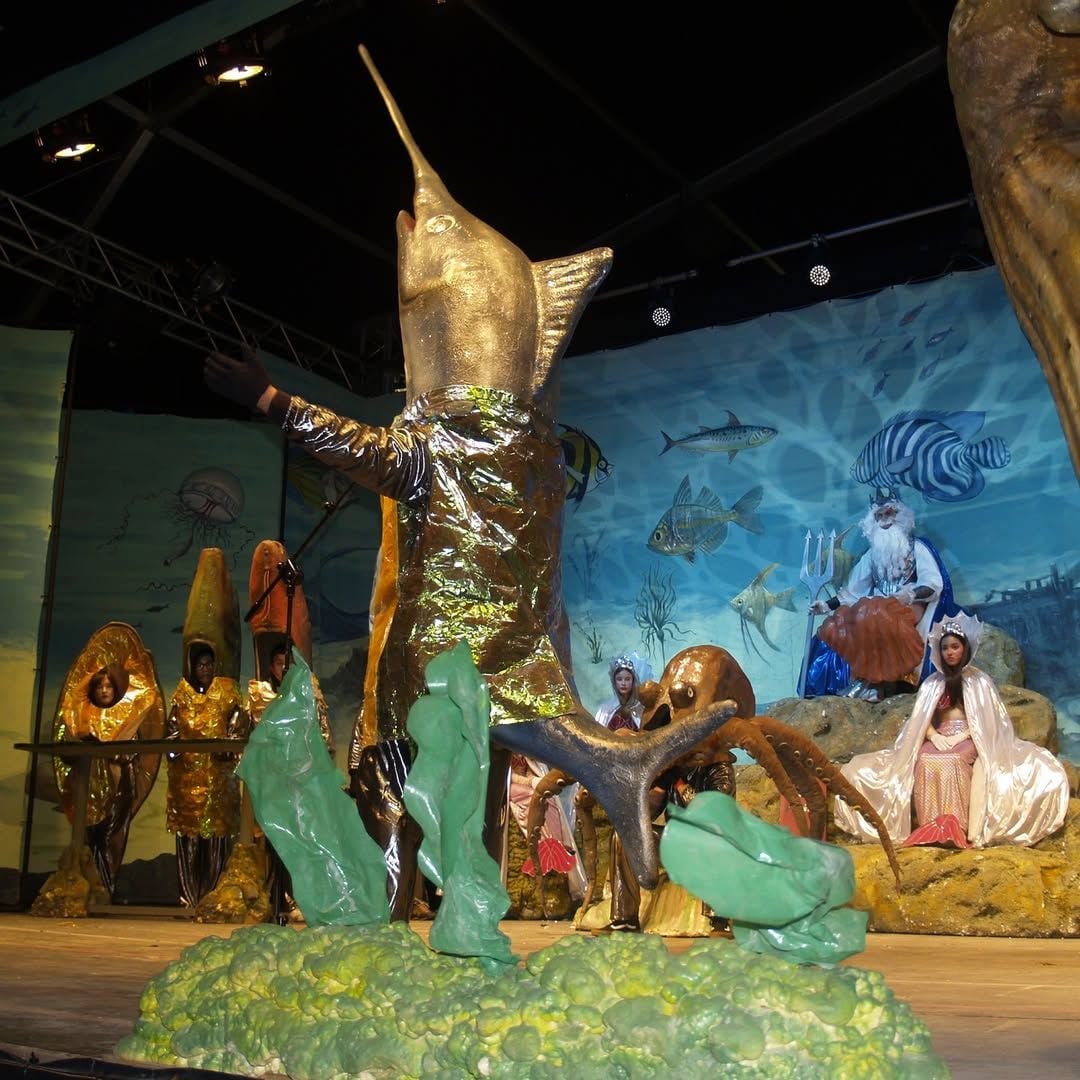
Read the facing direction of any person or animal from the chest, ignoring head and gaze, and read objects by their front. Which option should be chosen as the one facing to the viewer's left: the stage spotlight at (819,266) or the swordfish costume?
the swordfish costume

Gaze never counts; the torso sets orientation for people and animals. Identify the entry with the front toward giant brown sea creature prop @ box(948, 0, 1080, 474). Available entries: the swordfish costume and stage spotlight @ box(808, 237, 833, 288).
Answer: the stage spotlight

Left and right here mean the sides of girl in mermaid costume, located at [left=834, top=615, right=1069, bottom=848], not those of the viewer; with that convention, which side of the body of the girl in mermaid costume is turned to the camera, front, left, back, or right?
front

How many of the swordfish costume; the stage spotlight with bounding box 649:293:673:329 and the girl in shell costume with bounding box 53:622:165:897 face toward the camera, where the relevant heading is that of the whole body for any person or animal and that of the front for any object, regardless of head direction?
2

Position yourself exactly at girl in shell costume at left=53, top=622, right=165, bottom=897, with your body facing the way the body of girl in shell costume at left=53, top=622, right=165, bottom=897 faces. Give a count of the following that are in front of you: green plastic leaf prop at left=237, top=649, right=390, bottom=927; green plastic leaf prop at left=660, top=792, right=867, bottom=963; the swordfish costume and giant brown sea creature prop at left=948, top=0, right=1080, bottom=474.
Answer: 4

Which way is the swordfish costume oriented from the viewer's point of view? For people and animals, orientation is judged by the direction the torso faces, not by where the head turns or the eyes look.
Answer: to the viewer's left

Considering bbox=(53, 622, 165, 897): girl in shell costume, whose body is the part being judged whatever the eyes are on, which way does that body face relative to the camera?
toward the camera

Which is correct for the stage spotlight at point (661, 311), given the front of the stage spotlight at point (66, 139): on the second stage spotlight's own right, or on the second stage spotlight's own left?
on the second stage spotlight's own left

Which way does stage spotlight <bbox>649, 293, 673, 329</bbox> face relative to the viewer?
toward the camera

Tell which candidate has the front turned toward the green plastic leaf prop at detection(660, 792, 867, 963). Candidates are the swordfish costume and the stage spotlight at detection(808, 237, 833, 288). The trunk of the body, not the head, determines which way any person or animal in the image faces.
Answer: the stage spotlight

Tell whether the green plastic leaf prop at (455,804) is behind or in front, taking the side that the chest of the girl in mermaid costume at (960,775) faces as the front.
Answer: in front

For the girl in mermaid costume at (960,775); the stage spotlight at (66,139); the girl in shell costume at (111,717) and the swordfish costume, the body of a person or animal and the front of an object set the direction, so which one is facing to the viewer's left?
the swordfish costume
